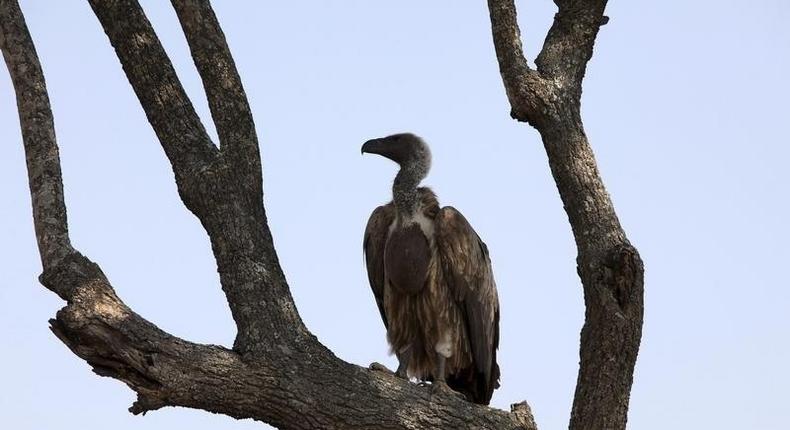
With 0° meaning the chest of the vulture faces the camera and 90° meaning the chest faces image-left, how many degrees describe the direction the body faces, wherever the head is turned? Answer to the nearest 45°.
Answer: approximately 45°
